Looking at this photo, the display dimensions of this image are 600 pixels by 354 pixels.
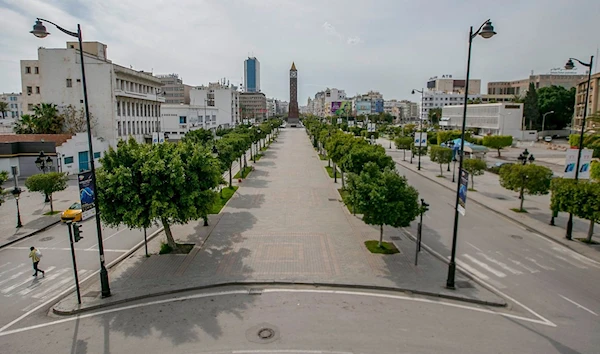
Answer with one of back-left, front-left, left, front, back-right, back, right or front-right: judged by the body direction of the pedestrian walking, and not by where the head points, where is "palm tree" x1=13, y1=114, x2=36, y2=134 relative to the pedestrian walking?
right

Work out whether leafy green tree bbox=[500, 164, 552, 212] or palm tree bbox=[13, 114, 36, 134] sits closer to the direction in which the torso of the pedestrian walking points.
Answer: the palm tree
